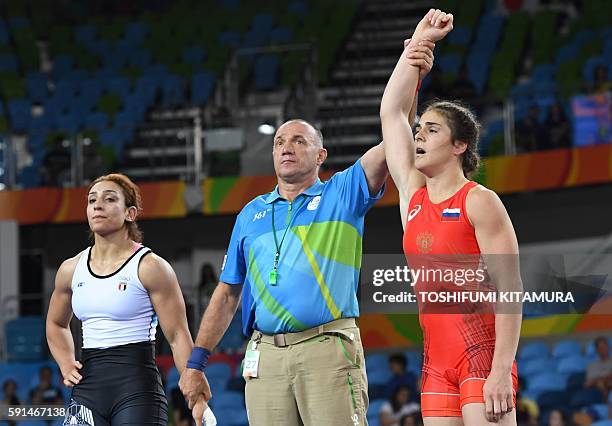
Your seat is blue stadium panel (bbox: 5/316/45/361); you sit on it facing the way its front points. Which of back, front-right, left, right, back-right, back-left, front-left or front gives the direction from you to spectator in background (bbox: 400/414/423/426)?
front-left

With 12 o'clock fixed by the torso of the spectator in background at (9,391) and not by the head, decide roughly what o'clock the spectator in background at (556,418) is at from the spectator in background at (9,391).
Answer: the spectator in background at (556,418) is roughly at 10 o'clock from the spectator in background at (9,391).

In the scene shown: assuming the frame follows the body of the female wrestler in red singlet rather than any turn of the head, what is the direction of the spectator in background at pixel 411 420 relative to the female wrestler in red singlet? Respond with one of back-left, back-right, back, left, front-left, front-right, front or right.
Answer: back-right

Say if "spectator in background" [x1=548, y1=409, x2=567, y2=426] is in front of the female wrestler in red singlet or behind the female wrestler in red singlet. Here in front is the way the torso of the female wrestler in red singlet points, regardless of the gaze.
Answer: behind

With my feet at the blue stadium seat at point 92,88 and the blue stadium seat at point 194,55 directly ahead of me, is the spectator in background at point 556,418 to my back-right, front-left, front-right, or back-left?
front-right

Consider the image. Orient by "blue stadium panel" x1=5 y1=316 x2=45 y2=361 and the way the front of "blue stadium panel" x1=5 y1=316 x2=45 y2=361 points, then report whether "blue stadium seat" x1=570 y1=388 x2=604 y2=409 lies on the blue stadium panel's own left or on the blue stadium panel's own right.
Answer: on the blue stadium panel's own left

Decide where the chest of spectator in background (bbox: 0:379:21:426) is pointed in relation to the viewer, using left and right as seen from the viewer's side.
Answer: facing the viewer

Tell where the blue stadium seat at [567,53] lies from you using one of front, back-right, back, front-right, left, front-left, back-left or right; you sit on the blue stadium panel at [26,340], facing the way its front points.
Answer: left

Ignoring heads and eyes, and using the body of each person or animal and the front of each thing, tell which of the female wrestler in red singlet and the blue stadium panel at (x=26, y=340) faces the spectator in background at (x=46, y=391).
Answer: the blue stadium panel

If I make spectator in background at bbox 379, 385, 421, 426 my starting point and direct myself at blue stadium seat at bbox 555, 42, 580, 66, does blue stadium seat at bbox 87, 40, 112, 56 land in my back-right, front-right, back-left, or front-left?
front-left

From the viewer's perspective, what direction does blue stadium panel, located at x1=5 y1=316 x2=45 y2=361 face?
toward the camera

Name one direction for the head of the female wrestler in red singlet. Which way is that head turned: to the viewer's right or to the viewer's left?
to the viewer's left

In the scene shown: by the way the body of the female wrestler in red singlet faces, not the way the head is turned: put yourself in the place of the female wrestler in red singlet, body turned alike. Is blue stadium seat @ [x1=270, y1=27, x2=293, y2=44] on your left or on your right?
on your right

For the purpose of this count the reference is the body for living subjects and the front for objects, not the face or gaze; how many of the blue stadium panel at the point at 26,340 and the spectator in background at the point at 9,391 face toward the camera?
2

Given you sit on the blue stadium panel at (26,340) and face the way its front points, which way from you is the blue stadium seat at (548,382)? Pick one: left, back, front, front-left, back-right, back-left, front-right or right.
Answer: front-left
